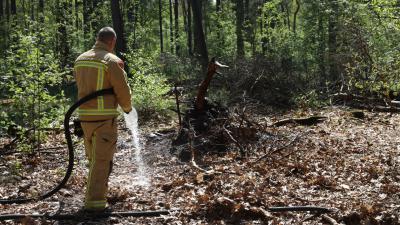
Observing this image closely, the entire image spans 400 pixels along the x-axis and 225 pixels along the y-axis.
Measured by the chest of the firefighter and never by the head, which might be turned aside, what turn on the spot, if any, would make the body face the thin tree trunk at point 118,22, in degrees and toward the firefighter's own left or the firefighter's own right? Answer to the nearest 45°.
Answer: approximately 45° to the firefighter's own left

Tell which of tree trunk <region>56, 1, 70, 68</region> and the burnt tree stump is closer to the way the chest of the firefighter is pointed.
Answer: the burnt tree stump

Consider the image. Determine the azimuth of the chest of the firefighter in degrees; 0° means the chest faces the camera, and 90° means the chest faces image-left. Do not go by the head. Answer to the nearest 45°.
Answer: approximately 225°

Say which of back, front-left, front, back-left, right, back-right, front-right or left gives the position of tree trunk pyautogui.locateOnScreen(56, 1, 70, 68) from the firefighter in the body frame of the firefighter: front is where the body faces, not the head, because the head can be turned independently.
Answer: front-left

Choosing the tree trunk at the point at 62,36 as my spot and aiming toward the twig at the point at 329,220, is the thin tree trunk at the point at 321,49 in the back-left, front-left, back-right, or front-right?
front-left

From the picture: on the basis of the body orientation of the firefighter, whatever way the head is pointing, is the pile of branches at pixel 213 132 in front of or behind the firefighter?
in front

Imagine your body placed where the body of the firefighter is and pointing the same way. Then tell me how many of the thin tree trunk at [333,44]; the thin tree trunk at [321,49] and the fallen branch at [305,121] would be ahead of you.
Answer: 3

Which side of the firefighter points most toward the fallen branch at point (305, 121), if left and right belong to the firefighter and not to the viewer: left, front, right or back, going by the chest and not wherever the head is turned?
front
